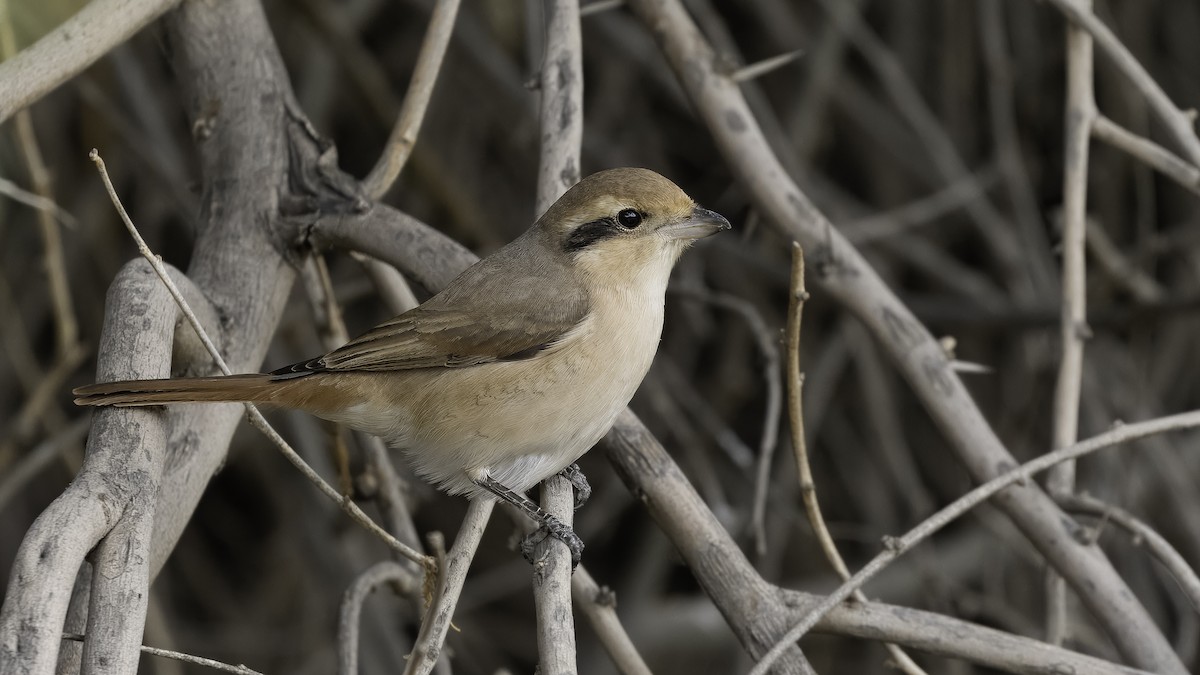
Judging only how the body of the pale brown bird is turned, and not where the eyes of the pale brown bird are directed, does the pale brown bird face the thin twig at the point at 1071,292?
yes

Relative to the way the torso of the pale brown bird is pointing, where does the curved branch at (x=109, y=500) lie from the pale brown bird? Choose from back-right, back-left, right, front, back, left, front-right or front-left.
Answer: back-right

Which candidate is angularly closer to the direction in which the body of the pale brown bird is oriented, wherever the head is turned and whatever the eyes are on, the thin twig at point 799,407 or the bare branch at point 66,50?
the thin twig

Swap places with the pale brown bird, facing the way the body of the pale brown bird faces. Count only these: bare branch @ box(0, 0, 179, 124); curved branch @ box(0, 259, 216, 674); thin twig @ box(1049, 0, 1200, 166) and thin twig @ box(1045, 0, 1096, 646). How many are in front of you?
2

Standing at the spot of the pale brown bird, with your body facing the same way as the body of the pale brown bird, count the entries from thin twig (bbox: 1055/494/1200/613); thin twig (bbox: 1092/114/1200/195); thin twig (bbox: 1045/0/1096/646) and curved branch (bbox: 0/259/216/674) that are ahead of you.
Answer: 3

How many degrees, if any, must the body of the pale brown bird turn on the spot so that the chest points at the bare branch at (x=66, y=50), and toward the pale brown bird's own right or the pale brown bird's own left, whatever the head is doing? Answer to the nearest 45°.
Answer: approximately 135° to the pale brown bird's own right

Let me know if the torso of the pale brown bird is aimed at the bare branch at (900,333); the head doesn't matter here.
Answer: yes

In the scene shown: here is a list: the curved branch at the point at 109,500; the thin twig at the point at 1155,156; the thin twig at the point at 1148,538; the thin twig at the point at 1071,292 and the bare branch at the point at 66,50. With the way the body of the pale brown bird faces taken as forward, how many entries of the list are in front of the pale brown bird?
3

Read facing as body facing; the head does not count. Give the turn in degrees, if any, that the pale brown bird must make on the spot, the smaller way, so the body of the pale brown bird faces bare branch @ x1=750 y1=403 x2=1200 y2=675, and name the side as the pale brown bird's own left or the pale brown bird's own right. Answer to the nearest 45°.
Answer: approximately 45° to the pale brown bird's own right

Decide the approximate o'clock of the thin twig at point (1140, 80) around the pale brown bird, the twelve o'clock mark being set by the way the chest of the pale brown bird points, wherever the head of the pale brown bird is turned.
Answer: The thin twig is roughly at 12 o'clock from the pale brown bird.

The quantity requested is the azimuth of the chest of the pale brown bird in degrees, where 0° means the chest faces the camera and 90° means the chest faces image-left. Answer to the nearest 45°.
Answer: approximately 270°

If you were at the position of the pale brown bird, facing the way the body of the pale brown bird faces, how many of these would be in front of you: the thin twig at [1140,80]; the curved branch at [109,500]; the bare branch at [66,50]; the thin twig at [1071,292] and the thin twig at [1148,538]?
3
